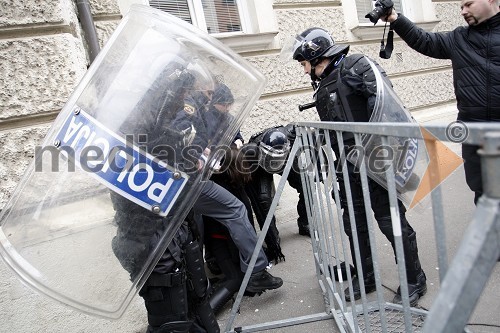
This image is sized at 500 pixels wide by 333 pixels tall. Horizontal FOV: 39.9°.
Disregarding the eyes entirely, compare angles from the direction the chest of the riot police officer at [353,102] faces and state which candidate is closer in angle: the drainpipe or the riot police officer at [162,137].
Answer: the riot police officer

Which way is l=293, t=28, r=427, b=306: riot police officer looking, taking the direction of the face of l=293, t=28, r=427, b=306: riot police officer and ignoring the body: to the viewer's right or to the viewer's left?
to the viewer's left

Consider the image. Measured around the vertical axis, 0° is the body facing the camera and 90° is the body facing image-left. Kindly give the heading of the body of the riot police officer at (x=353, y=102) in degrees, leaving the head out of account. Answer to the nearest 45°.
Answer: approximately 45°
